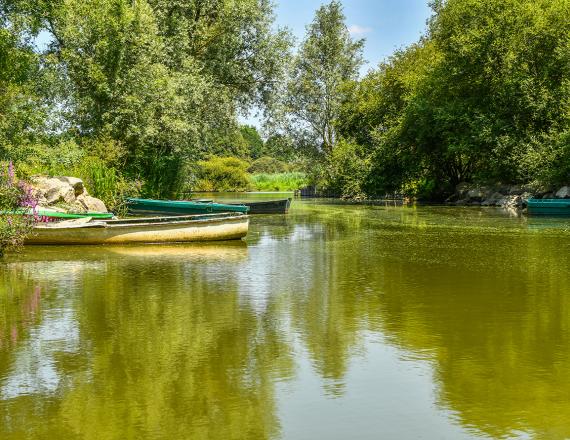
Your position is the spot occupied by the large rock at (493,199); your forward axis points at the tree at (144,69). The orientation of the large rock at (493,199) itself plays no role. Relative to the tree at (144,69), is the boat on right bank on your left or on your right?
left

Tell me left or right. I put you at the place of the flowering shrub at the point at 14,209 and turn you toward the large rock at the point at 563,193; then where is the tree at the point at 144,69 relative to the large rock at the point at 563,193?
left

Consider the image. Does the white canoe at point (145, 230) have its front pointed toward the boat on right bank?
no

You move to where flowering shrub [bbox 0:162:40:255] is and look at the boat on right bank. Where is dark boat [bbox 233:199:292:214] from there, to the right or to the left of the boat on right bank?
left

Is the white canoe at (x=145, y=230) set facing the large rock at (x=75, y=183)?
no

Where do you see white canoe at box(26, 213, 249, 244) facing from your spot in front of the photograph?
facing to the left of the viewer

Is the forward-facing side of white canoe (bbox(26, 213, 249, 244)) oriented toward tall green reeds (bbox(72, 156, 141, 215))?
no

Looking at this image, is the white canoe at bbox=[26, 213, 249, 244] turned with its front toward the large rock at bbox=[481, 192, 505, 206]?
no
